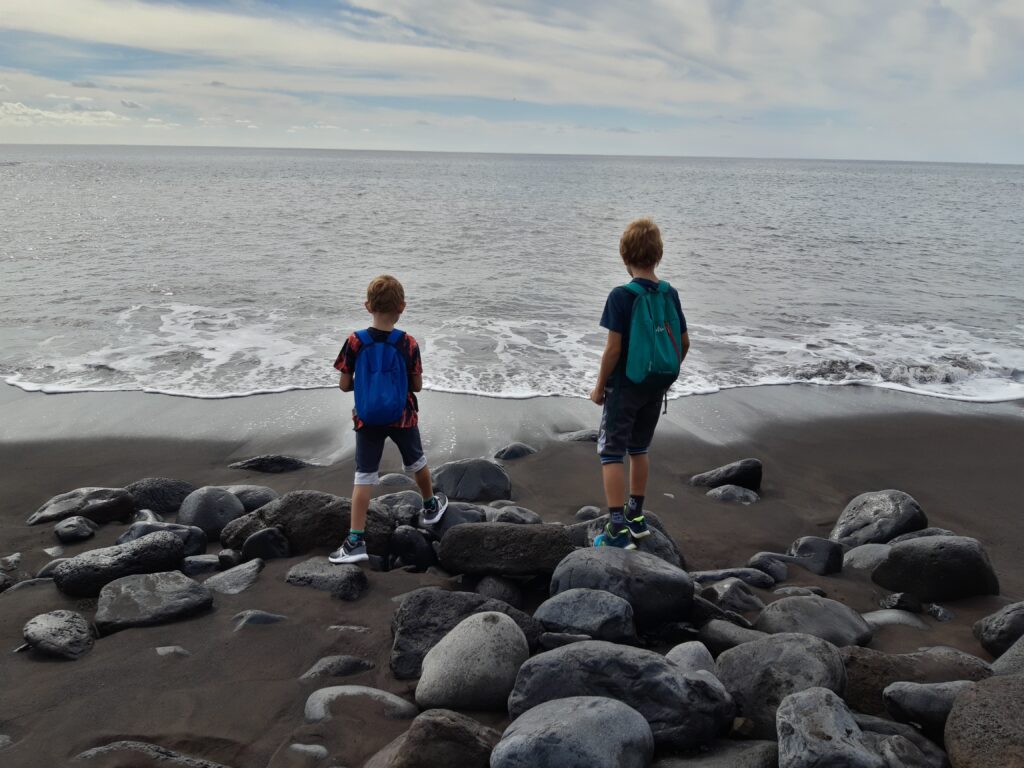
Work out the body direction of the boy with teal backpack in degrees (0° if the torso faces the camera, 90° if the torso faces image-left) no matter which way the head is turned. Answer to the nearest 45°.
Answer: approximately 135°

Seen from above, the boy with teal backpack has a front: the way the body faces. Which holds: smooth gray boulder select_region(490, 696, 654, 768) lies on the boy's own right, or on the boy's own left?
on the boy's own left

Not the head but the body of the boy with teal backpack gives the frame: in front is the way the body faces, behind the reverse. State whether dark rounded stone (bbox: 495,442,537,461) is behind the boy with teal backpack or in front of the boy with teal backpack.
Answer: in front

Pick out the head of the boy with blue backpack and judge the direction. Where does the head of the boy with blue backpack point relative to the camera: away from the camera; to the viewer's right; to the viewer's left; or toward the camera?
away from the camera

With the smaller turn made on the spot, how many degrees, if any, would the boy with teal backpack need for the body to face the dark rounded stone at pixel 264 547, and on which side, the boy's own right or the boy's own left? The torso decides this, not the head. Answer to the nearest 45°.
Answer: approximately 45° to the boy's own left

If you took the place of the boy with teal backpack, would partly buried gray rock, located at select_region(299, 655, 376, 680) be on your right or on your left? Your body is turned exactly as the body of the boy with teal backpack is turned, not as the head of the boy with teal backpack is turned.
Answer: on your left

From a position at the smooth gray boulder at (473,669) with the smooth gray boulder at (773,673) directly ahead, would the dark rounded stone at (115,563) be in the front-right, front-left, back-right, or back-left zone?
back-left

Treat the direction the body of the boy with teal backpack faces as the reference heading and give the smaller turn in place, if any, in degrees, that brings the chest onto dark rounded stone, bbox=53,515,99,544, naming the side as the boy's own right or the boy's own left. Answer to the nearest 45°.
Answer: approximately 45° to the boy's own left

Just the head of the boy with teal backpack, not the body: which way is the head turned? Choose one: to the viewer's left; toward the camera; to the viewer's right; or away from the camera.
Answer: away from the camera

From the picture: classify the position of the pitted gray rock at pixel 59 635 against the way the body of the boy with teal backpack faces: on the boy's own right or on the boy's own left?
on the boy's own left

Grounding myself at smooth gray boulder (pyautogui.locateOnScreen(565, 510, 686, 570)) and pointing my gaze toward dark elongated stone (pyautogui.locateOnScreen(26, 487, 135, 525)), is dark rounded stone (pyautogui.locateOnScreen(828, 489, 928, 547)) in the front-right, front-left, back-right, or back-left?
back-right
